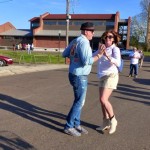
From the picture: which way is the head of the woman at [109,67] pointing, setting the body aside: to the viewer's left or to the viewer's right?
to the viewer's left

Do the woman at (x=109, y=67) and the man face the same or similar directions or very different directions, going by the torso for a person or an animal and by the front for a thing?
very different directions

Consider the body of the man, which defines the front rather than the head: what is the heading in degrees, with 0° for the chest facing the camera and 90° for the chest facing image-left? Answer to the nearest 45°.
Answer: approximately 225°

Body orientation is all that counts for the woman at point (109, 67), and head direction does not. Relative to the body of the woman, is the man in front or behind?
in front
